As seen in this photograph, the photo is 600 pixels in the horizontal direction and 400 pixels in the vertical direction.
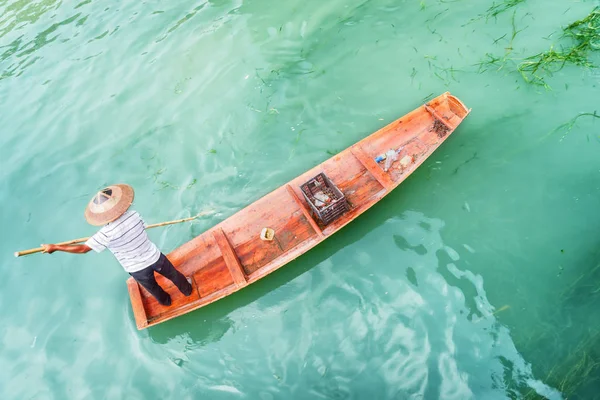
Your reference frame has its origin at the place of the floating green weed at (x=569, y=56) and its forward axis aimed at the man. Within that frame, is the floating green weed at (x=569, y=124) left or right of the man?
left

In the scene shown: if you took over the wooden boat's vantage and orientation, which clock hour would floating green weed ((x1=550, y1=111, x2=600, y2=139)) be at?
The floating green weed is roughly at 1 o'clock from the wooden boat.

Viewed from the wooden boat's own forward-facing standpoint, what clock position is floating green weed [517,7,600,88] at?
The floating green weed is roughly at 1 o'clock from the wooden boat.

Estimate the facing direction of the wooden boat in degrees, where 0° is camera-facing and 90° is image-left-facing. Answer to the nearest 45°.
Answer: approximately 225°

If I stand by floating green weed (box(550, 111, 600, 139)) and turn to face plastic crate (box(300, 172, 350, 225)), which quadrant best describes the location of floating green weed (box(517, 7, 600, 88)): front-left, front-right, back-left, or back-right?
back-right

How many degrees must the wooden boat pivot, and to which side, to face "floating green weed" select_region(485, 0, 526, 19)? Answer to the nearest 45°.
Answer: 0° — it already faces it
